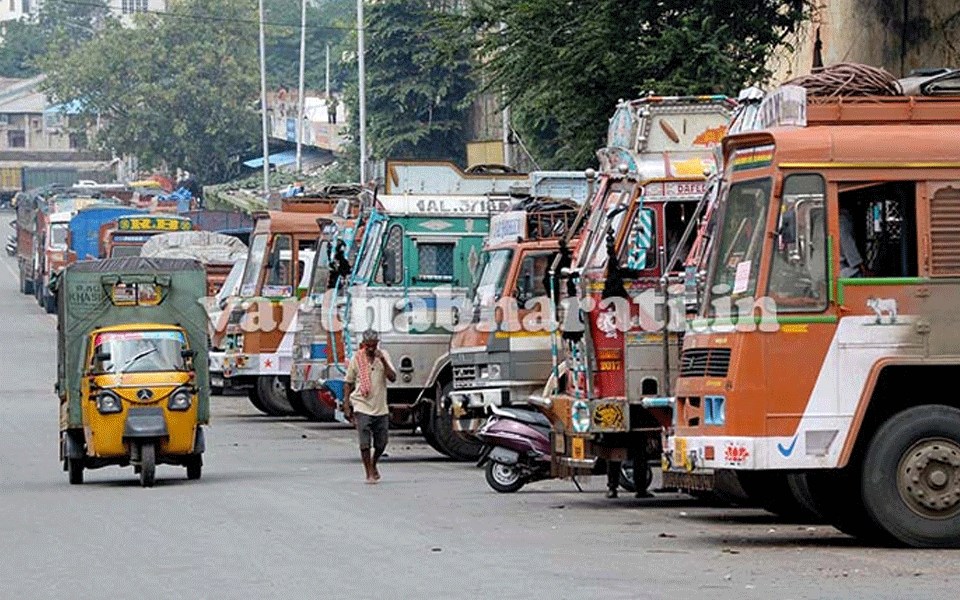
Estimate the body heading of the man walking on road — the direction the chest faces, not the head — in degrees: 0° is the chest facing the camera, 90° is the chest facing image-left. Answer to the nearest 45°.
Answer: approximately 0°

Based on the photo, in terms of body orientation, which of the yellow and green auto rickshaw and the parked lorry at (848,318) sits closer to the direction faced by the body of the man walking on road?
the parked lorry

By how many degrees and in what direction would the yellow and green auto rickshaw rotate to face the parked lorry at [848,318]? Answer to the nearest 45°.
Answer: approximately 45° to its left

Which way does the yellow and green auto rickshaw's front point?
toward the camera

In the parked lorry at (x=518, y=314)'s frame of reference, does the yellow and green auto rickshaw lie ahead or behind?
ahead

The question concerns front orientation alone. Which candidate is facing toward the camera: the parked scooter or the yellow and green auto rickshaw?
the yellow and green auto rickshaw

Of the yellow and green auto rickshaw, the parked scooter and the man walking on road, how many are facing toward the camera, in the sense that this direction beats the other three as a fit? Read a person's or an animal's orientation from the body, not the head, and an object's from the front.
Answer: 2

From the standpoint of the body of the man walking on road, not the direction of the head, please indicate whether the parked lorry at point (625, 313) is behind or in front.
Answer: in front

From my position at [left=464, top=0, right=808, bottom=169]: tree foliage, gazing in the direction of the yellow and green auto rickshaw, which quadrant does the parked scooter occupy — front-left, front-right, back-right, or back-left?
front-left

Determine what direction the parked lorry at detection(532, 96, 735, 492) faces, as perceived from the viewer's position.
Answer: facing the viewer and to the left of the viewer

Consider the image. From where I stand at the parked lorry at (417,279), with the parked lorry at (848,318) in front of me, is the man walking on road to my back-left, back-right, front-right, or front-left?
front-right

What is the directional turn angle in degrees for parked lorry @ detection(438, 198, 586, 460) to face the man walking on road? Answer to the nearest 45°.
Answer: approximately 45° to its right
